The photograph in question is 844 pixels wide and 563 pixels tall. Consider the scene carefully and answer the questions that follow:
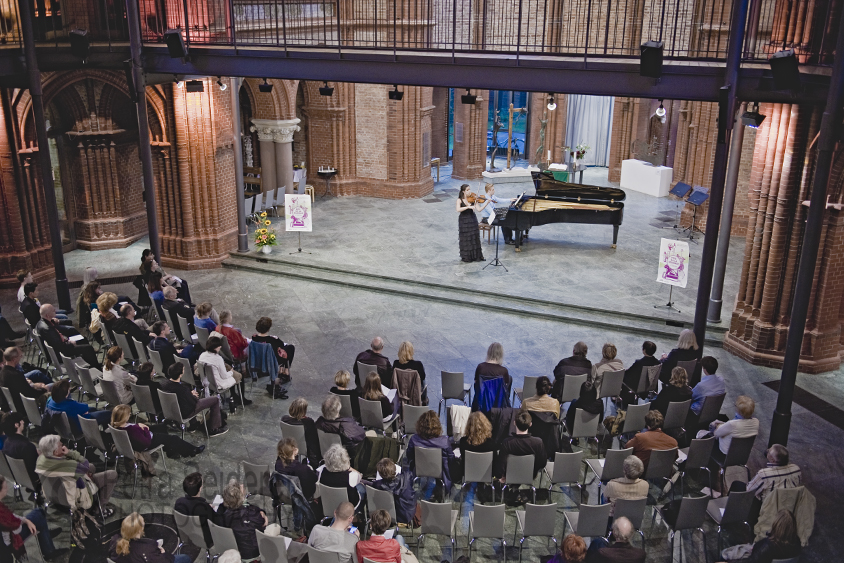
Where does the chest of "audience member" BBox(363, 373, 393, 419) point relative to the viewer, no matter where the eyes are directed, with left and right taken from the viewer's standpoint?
facing away from the viewer and to the right of the viewer

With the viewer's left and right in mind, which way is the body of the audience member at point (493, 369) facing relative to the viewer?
facing away from the viewer

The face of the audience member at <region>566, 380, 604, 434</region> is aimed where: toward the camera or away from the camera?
away from the camera

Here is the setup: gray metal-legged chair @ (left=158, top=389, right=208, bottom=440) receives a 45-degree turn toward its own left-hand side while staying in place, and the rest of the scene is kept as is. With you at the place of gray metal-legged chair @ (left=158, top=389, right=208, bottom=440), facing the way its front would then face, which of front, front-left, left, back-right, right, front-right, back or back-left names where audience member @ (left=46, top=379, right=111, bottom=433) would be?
left

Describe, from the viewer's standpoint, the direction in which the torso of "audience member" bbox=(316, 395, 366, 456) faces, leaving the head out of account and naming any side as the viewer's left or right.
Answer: facing away from the viewer and to the right of the viewer

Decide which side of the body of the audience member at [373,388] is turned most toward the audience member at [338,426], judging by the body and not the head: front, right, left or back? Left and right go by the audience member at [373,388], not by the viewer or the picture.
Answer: back

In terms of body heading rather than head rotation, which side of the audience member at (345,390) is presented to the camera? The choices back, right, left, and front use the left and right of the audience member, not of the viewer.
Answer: back

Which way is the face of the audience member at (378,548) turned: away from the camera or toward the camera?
away from the camera

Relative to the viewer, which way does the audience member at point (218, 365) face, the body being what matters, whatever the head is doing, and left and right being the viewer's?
facing to the right of the viewer

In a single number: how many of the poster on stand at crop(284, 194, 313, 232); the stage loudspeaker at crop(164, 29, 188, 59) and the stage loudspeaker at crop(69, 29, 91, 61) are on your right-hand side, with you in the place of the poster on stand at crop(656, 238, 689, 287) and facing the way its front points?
3

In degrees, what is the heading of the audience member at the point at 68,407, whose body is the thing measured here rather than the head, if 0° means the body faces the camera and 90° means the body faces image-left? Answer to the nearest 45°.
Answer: approximately 270°

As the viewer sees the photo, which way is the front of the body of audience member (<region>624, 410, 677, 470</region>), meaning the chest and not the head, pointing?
away from the camera

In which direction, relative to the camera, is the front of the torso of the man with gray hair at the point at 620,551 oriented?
away from the camera

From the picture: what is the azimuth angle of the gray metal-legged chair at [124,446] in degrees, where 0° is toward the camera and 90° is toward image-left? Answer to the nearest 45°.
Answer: approximately 225°

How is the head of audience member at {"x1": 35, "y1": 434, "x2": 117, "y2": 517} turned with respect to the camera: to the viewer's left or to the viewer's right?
to the viewer's right

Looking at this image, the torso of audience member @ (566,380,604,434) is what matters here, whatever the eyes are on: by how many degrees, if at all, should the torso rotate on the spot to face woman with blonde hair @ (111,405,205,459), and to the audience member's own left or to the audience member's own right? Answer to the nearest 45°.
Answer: approximately 90° to the audience member's own left

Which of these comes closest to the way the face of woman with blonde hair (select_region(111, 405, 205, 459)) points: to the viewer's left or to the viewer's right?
to the viewer's right

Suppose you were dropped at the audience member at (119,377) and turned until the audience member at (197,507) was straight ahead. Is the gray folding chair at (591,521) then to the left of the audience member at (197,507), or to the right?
left

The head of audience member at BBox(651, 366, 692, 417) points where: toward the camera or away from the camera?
away from the camera

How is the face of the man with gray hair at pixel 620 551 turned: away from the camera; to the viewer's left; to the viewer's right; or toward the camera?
away from the camera

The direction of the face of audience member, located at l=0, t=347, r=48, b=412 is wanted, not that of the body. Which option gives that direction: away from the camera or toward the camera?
away from the camera

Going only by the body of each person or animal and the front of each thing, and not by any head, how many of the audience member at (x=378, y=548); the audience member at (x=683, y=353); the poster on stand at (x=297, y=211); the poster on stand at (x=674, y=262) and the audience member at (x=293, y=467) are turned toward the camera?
2

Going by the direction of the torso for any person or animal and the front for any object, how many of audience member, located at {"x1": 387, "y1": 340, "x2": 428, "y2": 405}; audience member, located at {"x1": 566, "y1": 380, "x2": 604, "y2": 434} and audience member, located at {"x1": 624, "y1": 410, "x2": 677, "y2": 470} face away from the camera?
3
